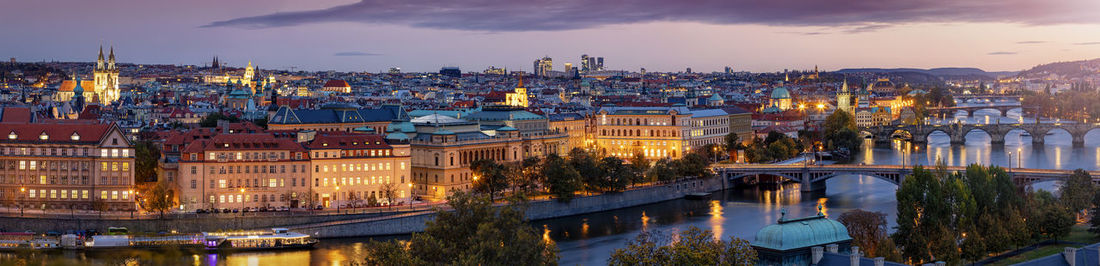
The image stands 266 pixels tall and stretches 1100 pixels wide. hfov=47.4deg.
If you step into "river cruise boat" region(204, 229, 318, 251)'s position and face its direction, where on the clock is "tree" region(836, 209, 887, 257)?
The tree is roughly at 1 o'clock from the river cruise boat.

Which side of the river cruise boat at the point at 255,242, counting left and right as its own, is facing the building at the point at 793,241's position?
right

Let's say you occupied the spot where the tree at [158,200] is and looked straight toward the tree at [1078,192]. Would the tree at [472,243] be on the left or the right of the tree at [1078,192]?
right

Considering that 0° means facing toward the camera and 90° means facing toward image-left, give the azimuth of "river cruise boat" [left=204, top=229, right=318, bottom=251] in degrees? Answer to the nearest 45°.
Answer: approximately 270°

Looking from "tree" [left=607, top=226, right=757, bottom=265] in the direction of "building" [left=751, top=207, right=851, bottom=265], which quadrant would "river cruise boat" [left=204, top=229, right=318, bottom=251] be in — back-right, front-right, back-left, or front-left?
back-left

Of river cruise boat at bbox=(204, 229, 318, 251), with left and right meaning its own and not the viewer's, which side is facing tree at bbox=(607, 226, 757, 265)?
right

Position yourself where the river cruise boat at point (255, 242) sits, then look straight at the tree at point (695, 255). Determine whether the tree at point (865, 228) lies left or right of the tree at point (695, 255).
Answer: left

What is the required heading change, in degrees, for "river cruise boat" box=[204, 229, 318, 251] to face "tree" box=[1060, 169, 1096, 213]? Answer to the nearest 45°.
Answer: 0° — it already faces it

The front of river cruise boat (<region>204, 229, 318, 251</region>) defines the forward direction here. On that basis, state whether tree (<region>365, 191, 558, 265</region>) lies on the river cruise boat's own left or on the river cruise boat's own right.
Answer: on the river cruise boat's own right

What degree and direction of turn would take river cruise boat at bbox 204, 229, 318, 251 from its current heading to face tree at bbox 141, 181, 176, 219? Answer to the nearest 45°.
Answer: approximately 135° to its left

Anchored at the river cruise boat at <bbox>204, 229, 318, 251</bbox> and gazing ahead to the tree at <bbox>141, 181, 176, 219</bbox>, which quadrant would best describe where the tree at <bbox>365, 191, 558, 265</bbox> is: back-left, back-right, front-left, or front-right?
back-left

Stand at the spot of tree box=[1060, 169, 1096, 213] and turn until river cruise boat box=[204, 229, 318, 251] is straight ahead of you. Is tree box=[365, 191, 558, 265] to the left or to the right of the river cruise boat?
left
